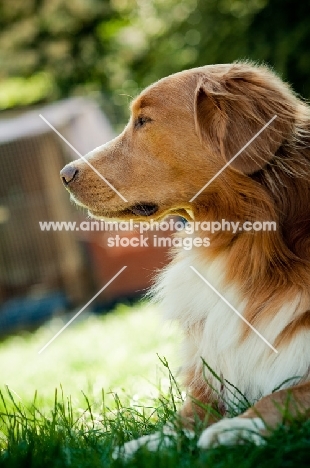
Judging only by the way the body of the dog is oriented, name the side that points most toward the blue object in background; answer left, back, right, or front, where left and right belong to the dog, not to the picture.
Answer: right

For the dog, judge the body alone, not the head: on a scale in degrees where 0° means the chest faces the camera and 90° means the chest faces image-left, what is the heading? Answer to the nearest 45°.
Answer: approximately 90°
